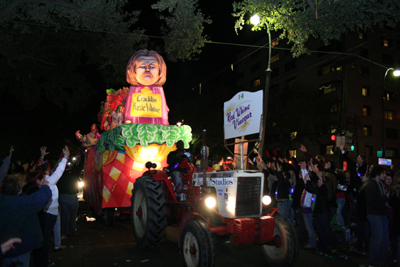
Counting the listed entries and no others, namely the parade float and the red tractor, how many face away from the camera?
0

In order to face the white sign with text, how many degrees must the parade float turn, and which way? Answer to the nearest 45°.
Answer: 0° — it already faces it

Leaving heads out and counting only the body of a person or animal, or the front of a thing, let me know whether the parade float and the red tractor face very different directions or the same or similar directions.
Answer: same or similar directions

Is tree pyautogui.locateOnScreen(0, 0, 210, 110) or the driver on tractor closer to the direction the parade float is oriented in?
the driver on tractor

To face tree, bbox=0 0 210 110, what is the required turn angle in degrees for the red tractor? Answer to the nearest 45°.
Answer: approximately 180°

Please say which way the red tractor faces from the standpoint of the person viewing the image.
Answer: facing the viewer and to the right of the viewer
